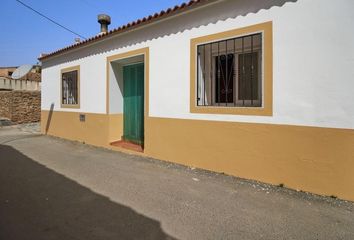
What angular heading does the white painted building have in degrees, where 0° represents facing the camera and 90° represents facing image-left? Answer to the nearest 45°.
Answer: approximately 45°

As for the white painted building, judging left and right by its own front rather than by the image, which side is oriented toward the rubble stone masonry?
right
